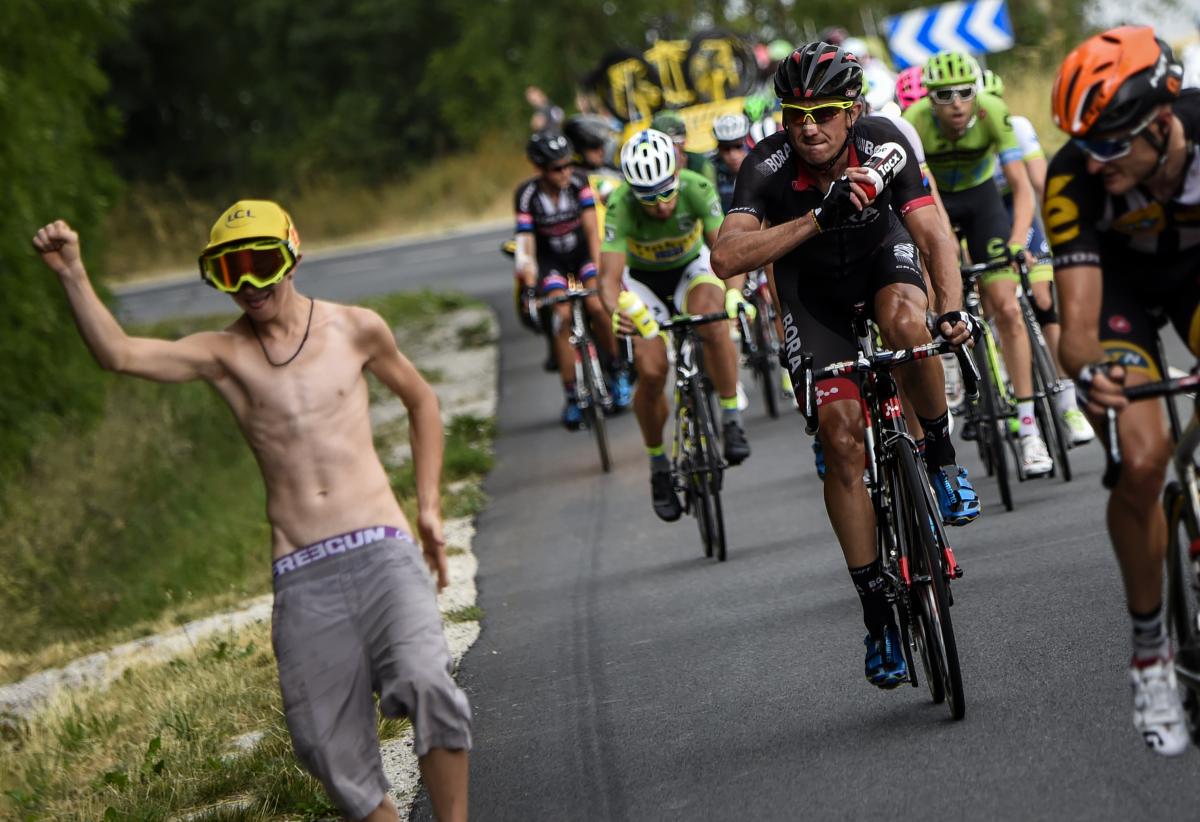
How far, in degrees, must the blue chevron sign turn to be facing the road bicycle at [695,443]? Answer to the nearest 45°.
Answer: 0° — it already faces it

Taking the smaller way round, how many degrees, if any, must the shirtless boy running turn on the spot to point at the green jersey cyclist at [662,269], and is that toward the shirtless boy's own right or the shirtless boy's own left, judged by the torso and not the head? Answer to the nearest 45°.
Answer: approximately 135° to the shirtless boy's own left

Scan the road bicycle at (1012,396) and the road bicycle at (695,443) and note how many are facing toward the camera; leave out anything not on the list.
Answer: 2

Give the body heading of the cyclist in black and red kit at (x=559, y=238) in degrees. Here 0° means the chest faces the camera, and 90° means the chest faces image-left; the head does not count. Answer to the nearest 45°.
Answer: approximately 0°

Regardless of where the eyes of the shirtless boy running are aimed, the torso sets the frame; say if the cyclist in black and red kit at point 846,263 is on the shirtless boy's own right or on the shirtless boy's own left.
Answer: on the shirtless boy's own left

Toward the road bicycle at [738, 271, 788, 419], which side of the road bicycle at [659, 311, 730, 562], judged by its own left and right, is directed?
back

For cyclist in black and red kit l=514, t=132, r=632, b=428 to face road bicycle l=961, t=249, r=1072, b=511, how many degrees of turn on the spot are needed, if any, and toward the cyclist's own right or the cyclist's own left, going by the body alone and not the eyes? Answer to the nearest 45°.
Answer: approximately 45° to the cyclist's own left

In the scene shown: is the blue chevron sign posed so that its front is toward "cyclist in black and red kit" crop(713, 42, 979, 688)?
yes

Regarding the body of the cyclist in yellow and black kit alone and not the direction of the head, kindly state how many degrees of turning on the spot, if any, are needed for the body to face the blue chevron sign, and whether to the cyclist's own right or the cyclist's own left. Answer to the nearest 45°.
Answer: approximately 180°

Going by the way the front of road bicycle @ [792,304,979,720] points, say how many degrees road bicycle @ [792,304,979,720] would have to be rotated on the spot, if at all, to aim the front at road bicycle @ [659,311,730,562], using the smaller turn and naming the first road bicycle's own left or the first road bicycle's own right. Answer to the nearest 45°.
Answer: approximately 180°

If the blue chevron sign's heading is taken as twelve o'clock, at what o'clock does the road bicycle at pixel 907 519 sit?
The road bicycle is roughly at 12 o'clock from the blue chevron sign.
